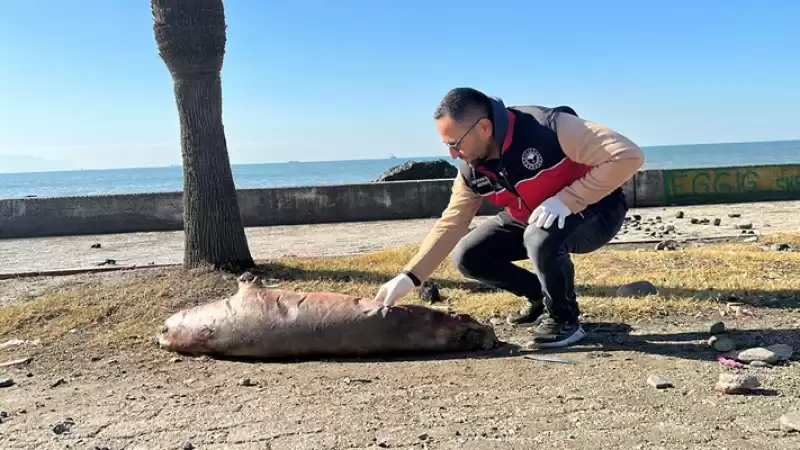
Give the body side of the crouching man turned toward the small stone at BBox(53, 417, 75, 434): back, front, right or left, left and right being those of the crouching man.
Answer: front

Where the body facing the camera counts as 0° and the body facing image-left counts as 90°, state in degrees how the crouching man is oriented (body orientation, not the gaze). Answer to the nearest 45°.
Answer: approximately 45°

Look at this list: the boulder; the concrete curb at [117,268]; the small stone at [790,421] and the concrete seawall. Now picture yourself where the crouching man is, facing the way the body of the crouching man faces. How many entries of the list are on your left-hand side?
1

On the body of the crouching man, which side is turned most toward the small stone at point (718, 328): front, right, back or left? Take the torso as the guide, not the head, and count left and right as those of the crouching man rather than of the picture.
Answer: back

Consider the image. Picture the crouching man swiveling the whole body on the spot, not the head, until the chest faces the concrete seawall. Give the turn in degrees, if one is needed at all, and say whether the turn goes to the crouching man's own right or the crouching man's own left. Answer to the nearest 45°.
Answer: approximately 135° to the crouching man's own right

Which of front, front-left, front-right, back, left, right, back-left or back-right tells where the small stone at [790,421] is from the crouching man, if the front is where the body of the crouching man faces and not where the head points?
left

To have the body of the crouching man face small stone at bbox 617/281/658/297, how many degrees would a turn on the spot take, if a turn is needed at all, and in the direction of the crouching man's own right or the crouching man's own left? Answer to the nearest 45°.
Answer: approximately 180°

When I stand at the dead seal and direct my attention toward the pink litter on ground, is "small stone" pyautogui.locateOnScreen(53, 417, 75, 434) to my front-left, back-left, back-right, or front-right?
back-right

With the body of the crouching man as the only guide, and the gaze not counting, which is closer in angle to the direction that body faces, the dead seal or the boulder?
the dead seal

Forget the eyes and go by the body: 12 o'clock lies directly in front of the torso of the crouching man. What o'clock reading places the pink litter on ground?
The pink litter on ground is roughly at 8 o'clock from the crouching man.

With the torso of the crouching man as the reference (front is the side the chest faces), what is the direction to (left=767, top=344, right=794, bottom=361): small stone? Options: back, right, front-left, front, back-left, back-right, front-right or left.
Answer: back-left

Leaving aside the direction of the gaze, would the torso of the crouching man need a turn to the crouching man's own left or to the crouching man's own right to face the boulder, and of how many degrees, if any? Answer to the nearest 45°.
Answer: approximately 135° to the crouching man's own right
